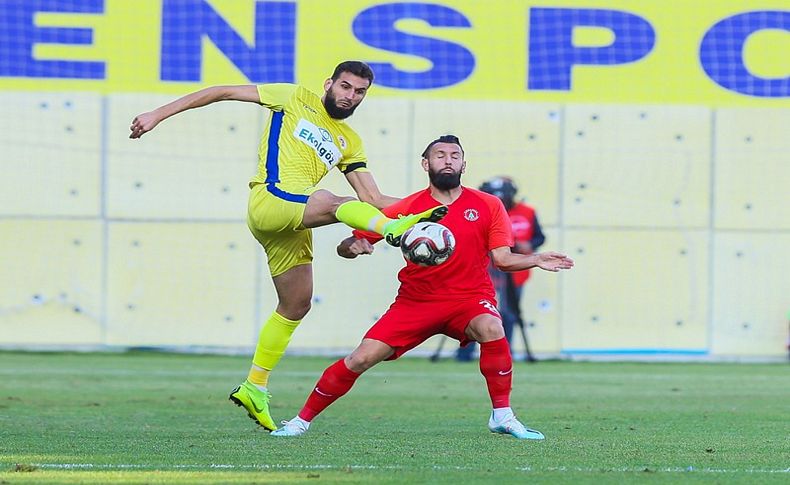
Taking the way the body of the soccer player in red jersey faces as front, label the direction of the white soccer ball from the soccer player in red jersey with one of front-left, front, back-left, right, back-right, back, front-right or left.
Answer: front

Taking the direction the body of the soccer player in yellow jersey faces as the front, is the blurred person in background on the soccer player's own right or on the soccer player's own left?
on the soccer player's own left

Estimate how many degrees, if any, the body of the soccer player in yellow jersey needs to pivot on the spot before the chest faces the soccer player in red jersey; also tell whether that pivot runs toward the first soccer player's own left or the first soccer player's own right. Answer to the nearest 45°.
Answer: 0° — they already face them

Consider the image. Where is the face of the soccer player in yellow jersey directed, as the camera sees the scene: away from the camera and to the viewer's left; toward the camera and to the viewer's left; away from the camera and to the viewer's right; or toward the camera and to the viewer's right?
toward the camera and to the viewer's right

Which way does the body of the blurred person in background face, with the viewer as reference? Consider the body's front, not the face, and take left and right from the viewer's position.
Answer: facing the viewer and to the left of the viewer

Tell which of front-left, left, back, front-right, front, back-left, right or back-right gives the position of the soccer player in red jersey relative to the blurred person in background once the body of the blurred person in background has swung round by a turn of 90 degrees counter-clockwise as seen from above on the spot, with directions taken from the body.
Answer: front-right

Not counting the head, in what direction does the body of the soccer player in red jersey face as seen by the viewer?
toward the camera

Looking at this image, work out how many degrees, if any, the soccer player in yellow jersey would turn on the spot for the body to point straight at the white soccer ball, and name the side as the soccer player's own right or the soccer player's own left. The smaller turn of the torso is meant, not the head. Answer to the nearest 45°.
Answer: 0° — they already face it

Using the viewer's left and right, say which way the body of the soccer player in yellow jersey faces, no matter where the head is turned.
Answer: facing the viewer and to the right of the viewer
